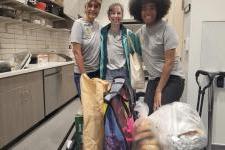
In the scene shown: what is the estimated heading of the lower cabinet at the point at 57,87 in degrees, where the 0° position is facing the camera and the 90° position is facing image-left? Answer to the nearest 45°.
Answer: approximately 315°

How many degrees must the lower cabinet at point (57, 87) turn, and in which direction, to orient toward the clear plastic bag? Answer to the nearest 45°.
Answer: approximately 45° to its right

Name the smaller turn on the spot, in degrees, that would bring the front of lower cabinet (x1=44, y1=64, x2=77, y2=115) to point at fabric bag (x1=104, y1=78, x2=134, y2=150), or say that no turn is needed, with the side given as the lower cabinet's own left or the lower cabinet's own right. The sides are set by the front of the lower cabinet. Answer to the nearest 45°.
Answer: approximately 45° to the lower cabinet's own right

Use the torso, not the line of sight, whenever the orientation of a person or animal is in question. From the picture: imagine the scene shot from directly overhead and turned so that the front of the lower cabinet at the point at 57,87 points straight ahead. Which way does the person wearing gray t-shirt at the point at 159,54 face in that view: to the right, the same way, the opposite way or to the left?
to the right

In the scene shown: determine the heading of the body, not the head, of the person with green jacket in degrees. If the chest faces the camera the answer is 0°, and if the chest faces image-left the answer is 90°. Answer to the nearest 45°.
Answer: approximately 0°

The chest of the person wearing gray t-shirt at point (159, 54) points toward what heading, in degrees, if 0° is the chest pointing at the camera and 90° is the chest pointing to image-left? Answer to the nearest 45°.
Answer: approximately 45°

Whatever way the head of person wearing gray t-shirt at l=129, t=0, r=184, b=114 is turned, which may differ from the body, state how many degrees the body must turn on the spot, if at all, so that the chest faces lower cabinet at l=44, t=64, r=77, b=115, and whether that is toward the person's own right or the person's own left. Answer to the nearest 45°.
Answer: approximately 90° to the person's own right
